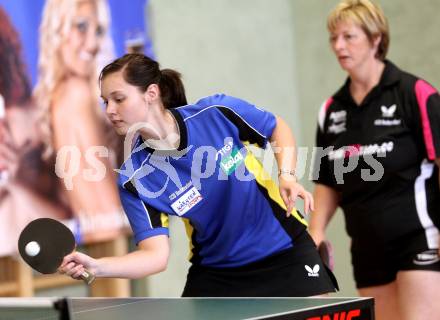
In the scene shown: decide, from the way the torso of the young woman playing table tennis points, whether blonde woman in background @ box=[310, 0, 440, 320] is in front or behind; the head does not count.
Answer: behind

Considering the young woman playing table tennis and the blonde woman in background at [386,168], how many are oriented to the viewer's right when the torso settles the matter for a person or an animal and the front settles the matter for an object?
0

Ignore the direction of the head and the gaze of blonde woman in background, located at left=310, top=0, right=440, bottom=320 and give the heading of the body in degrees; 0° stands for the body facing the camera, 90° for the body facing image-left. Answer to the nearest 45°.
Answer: approximately 45°

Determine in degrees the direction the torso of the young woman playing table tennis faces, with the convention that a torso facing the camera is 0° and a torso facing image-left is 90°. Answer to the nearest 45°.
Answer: approximately 45°
